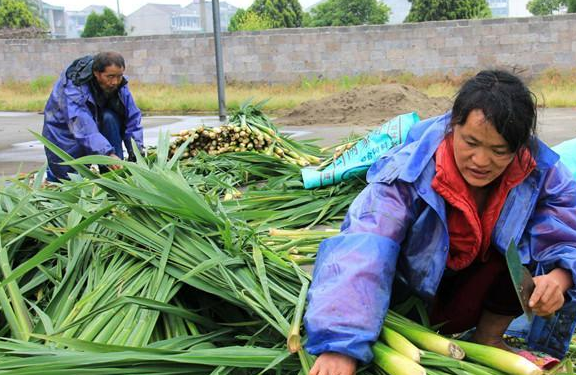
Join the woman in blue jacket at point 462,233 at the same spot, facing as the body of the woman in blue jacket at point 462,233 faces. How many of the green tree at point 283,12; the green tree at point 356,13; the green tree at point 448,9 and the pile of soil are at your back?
4

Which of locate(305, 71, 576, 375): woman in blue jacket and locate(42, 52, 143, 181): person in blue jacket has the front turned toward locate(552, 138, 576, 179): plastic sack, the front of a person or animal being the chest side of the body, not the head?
locate(42, 52, 143, 181): person in blue jacket

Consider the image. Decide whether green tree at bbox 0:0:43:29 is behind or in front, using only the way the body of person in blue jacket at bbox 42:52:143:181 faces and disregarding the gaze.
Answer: behind

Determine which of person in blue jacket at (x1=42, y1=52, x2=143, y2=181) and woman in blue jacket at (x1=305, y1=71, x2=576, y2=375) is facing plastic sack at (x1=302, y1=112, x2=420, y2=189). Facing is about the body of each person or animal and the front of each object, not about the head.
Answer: person in blue jacket at (x1=42, y1=52, x2=143, y2=181)

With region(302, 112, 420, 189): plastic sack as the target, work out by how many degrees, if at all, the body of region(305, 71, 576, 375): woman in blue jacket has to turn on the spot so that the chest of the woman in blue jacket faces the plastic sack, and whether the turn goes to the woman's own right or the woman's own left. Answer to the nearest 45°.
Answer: approximately 180°

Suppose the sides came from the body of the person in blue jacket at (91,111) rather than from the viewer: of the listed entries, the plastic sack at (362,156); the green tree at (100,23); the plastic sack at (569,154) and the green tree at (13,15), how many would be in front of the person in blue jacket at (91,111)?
2

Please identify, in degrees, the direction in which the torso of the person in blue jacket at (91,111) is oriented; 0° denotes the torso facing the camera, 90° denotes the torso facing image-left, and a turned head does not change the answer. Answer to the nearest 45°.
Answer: approximately 315°

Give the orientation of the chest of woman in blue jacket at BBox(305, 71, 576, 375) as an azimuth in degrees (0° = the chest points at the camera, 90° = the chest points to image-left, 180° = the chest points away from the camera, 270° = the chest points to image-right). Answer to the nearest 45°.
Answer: approximately 0°

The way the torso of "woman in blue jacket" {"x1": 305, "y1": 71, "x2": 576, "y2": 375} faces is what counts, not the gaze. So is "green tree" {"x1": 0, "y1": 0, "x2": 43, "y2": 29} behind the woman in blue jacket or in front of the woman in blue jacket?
behind

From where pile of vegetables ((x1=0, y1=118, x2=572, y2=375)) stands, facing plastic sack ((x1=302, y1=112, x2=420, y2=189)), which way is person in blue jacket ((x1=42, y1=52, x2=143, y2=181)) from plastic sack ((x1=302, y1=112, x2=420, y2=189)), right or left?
left

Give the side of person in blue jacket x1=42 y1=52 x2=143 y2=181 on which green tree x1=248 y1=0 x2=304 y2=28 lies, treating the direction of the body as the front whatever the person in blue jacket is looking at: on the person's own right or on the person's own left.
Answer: on the person's own left

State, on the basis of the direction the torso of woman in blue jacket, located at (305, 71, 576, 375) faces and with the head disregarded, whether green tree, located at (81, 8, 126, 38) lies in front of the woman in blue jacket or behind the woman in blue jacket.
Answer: behind

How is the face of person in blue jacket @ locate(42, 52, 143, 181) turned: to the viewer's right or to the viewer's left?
to the viewer's right

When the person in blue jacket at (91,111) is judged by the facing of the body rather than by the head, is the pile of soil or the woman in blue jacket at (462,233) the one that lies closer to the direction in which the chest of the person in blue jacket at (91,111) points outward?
the woman in blue jacket

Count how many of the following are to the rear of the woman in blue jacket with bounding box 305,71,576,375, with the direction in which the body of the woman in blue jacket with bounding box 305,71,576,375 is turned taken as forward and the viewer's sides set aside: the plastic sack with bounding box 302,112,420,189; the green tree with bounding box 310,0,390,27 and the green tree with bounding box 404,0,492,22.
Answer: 3

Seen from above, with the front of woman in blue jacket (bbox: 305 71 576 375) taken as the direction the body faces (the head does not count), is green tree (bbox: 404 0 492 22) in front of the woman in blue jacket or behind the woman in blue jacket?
behind

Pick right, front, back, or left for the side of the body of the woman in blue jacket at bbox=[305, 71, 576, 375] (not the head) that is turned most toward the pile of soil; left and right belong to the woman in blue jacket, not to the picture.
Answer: back

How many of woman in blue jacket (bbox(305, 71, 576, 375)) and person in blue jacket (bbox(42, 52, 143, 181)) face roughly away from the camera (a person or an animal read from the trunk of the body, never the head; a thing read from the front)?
0
